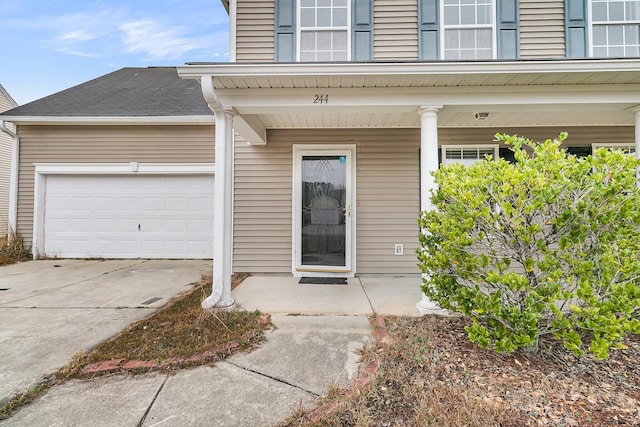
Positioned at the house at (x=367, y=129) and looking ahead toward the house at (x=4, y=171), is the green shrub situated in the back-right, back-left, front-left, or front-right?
back-left

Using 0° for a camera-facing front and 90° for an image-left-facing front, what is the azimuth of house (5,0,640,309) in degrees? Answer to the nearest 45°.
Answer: approximately 0°

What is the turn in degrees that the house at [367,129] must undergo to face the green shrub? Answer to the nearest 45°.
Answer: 0° — it already faces it

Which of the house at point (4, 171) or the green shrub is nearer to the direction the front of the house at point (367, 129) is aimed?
the green shrub

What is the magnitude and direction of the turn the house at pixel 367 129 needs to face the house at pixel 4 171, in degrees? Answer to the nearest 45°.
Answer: approximately 90° to its right
